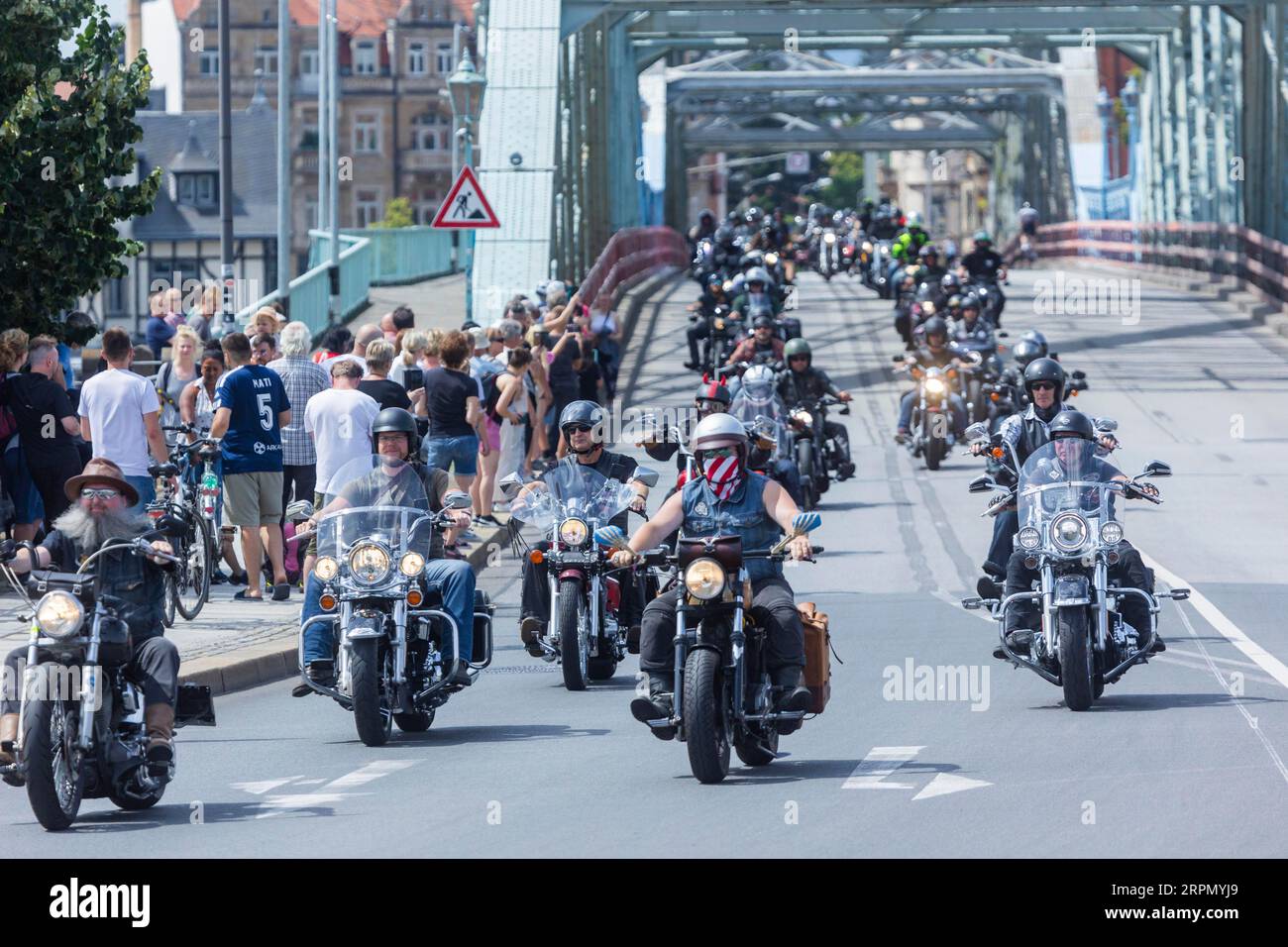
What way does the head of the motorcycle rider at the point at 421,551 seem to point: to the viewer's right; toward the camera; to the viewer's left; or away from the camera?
toward the camera

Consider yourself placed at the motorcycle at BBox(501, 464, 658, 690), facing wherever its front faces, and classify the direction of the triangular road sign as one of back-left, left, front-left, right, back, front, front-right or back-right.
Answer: back

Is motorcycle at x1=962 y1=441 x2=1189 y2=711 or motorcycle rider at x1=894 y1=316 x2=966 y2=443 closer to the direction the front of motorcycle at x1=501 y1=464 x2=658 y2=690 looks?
the motorcycle

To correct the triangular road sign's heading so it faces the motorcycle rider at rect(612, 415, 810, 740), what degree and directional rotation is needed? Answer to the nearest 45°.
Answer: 0° — it already faces them

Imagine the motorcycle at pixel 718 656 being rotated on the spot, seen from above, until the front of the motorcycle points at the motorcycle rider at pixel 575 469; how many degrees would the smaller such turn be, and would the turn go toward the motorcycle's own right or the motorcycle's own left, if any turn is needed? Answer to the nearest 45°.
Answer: approximately 180°

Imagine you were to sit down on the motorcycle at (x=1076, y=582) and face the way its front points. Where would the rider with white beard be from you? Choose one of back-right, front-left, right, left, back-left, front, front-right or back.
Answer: front-right

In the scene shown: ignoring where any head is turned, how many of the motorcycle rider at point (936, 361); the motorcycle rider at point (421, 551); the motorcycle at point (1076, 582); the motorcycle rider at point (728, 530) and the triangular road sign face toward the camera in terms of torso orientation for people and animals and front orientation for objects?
5

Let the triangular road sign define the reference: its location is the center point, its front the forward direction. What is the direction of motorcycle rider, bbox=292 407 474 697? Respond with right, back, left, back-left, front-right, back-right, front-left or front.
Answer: front

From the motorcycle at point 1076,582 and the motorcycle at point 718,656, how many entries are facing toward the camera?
2

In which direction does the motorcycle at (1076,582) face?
toward the camera

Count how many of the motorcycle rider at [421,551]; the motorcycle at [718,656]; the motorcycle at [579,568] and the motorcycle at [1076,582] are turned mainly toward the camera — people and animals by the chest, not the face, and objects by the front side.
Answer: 4

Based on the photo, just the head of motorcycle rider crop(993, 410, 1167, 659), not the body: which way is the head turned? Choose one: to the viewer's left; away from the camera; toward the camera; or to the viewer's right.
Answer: toward the camera

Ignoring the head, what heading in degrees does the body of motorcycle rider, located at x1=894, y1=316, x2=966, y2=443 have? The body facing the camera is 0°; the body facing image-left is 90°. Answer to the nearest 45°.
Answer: approximately 0°

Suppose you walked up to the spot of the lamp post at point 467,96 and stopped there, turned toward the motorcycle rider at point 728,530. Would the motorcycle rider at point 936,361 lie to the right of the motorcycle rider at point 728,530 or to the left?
left

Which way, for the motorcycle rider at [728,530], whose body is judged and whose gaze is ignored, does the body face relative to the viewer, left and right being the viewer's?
facing the viewer

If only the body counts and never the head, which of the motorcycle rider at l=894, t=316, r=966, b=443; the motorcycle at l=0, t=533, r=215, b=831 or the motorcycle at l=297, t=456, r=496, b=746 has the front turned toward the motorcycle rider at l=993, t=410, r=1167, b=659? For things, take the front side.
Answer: the motorcycle rider at l=894, t=316, r=966, b=443
